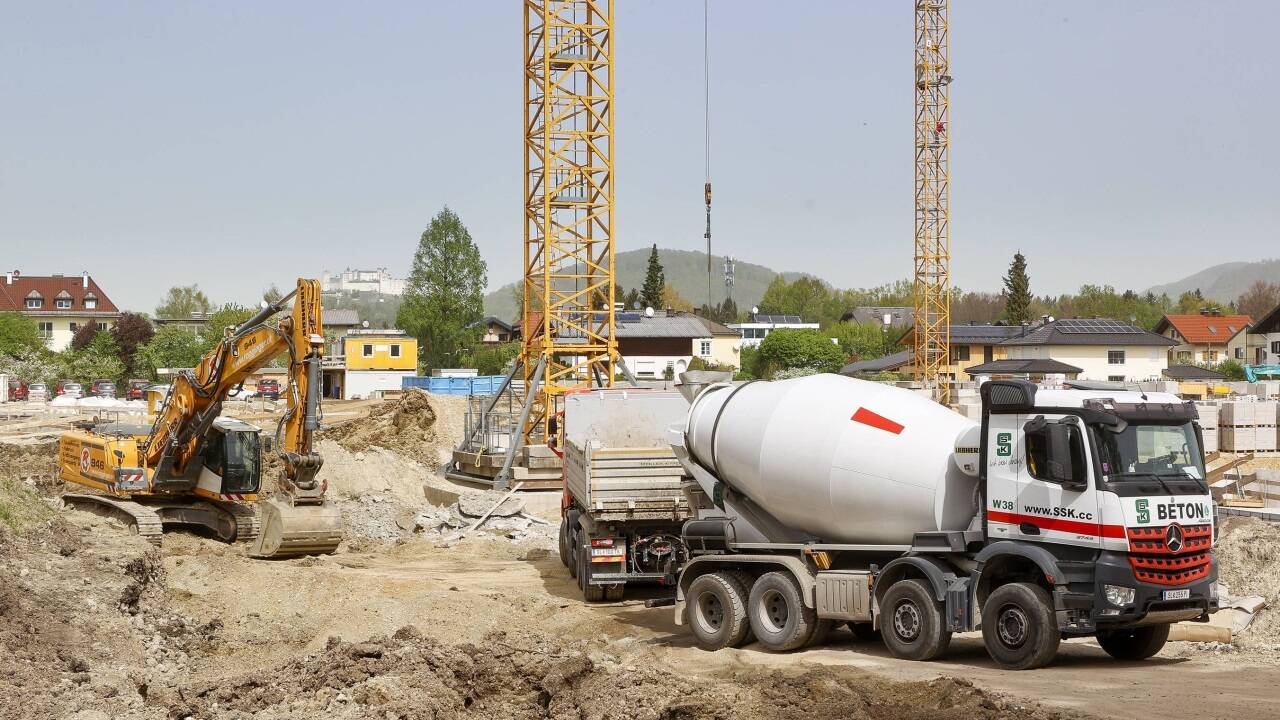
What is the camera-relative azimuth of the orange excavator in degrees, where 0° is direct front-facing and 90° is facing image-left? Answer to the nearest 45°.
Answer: approximately 315°

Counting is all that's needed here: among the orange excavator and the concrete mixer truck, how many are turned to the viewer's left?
0

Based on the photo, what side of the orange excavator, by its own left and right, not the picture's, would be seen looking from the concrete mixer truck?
front

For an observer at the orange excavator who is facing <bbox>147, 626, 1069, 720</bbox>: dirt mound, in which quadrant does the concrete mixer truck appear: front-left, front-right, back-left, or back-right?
front-left

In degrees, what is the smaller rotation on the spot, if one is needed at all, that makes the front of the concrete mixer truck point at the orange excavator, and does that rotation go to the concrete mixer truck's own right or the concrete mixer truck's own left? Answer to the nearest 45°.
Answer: approximately 180°

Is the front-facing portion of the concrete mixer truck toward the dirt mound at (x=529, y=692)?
no

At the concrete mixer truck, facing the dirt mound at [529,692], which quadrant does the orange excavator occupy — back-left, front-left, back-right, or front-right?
front-right

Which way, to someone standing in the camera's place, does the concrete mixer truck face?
facing the viewer and to the right of the viewer

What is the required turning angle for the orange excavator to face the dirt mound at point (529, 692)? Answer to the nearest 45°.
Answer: approximately 45° to its right
